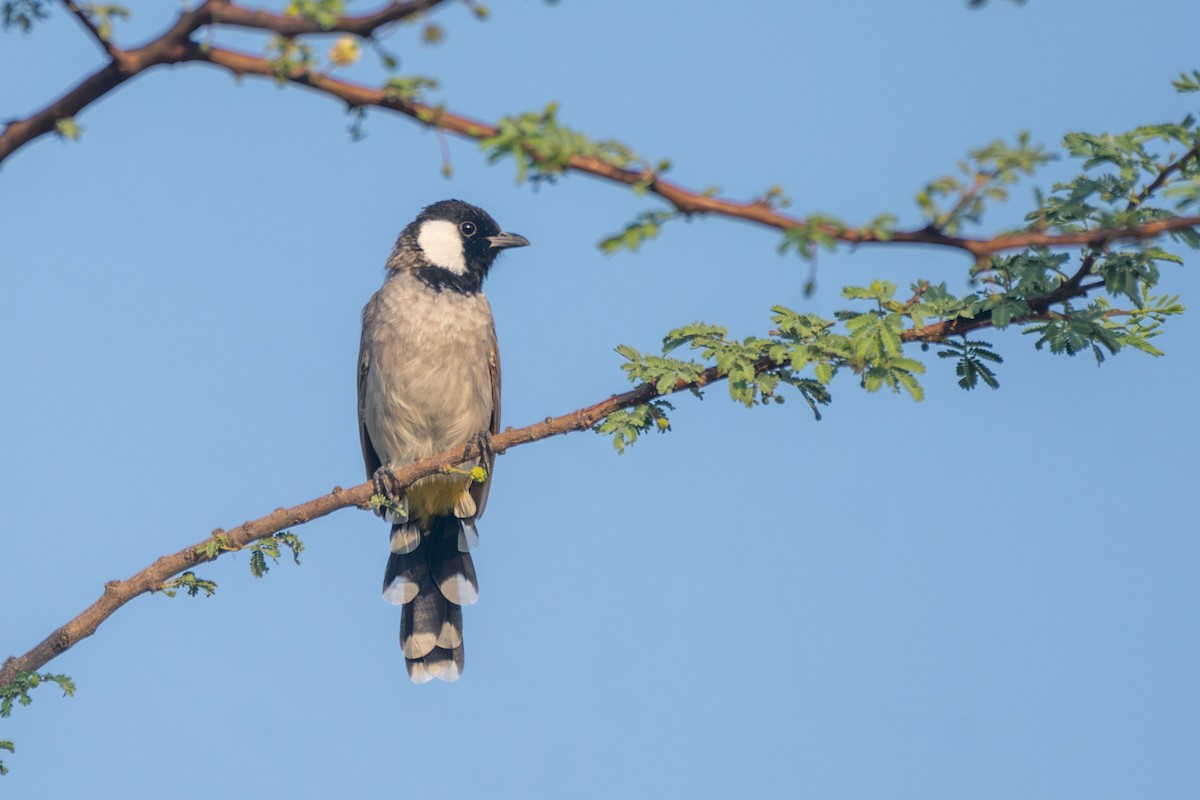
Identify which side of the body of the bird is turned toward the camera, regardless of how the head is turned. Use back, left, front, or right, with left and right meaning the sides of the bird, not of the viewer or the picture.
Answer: front
